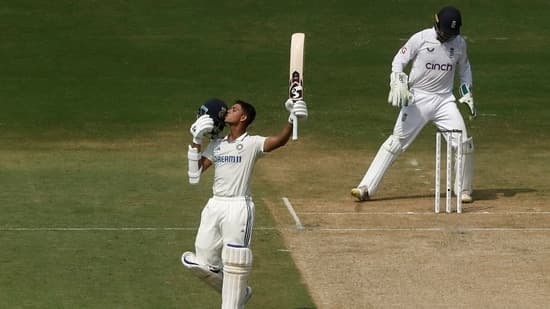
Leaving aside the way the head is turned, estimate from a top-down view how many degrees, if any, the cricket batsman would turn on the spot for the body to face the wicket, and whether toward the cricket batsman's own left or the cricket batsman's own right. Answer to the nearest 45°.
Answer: approximately 180°

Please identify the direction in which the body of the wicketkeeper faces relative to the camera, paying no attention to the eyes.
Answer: toward the camera

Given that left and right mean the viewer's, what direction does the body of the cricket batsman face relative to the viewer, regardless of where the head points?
facing the viewer and to the left of the viewer

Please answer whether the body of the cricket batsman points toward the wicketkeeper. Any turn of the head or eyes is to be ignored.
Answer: no

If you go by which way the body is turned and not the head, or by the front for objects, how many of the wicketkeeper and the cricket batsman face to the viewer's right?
0

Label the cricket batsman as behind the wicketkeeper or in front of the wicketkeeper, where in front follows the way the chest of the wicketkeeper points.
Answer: in front
